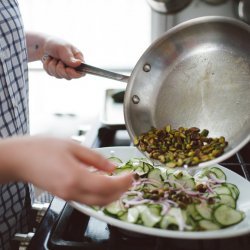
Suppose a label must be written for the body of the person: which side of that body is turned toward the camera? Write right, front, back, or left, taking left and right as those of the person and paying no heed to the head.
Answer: right

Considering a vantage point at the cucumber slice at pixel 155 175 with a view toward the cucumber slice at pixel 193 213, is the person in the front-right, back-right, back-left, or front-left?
back-right
